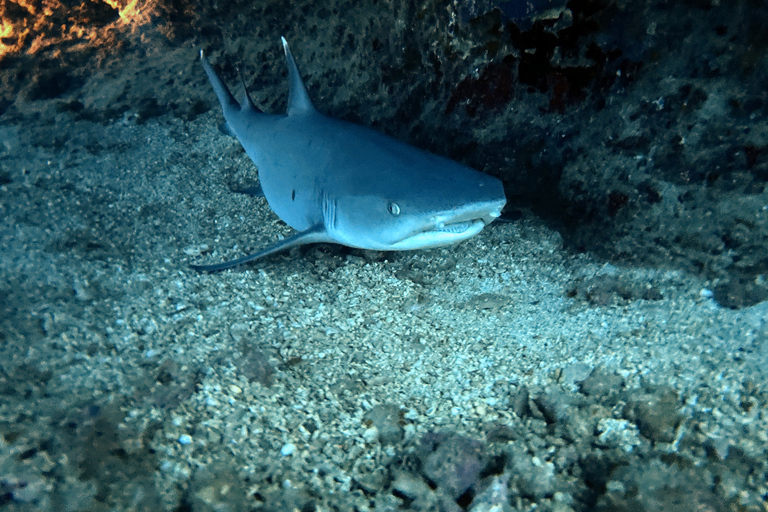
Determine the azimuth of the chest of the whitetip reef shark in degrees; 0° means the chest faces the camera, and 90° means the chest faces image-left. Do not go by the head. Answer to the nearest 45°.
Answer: approximately 315°
